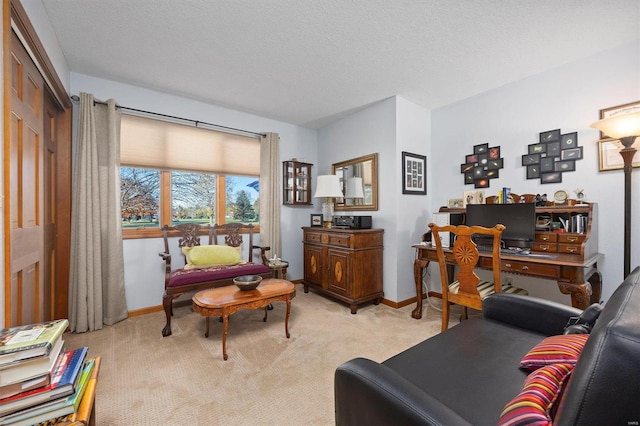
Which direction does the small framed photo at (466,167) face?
toward the camera

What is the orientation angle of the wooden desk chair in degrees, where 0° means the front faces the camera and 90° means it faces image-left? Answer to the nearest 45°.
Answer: approximately 225°

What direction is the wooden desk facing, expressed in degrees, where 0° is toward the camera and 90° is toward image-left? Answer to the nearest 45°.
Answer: approximately 45°

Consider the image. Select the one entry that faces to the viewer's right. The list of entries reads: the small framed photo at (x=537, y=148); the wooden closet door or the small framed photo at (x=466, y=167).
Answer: the wooden closet door

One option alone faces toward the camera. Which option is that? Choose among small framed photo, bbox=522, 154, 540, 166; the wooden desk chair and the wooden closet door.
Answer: the small framed photo

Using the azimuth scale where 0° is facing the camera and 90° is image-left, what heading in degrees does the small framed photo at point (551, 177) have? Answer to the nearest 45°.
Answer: approximately 0°

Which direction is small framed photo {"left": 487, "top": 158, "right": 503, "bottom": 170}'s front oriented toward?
toward the camera

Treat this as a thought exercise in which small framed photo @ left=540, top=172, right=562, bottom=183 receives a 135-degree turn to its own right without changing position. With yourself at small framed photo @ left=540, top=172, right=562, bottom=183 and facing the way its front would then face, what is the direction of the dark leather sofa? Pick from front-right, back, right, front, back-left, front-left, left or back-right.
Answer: back-left

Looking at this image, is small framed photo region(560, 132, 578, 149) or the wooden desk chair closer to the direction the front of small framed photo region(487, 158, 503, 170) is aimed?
the wooden desk chair

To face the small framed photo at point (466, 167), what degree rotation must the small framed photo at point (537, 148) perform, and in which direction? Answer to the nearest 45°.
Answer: approximately 90° to its right

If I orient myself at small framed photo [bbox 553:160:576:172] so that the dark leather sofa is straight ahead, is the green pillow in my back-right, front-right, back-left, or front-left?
front-right

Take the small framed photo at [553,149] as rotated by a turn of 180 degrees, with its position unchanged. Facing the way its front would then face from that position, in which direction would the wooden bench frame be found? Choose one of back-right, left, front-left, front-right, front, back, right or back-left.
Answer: back-left

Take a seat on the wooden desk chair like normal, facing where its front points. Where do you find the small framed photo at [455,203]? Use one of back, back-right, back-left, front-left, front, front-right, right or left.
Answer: front-left
